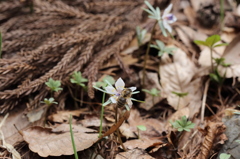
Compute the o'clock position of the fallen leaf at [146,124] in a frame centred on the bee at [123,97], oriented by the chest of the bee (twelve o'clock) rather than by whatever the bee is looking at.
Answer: The fallen leaf is roughly at 11 o'clock from the bee.

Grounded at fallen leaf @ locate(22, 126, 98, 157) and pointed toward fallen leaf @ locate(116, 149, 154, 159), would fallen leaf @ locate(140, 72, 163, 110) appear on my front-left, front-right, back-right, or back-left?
front-left
